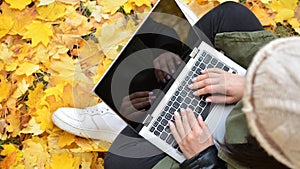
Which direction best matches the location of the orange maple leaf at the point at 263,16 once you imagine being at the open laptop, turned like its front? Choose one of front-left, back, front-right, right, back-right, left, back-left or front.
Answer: left

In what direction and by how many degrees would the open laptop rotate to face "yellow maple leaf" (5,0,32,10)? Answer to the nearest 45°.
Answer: approximately 180°

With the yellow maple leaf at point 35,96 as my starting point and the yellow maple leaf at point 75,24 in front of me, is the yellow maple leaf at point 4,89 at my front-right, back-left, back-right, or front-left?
back-left

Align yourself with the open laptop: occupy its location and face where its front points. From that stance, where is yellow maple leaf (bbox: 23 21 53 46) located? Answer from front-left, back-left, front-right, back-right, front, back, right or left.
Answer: back

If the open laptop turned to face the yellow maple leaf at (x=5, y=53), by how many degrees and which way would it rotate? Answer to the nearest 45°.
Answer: approximately 180°

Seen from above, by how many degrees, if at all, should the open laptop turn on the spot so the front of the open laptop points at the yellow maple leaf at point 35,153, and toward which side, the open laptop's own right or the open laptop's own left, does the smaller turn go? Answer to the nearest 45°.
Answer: approximately 135° to the open laptop's own right

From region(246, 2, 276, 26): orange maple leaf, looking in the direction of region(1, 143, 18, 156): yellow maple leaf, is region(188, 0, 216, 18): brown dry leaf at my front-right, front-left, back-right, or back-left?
front-right

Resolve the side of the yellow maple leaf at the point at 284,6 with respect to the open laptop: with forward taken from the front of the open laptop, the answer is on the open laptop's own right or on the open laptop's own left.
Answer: on the open laptop's own left
